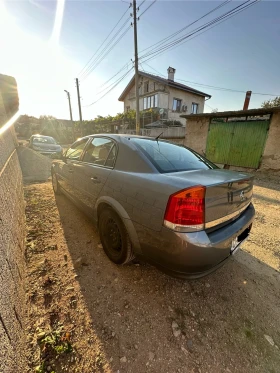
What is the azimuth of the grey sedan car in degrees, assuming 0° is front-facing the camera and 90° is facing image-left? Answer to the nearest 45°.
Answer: approximately 135°

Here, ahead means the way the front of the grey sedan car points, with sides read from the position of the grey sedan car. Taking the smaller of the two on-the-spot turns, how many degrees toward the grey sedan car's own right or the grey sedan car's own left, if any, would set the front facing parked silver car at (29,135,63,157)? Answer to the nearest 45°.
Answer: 0° — it already faces it

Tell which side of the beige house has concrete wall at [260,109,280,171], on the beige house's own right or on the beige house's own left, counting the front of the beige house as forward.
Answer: on the beige house's own left

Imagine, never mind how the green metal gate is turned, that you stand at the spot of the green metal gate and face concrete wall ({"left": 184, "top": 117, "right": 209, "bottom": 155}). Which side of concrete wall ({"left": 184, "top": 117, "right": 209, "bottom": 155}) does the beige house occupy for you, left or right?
right

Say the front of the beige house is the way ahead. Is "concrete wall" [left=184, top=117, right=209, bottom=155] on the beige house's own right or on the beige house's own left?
on the beige house's own left

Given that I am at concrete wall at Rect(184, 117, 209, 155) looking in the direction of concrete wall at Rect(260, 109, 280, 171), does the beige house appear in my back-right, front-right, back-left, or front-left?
back-left

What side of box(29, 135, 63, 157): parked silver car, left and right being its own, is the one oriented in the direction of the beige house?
left

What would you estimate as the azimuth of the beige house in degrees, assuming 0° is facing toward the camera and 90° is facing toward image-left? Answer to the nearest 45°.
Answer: approximately 45°

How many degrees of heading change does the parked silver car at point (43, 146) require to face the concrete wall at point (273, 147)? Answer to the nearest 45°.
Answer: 0° — it already faces it
